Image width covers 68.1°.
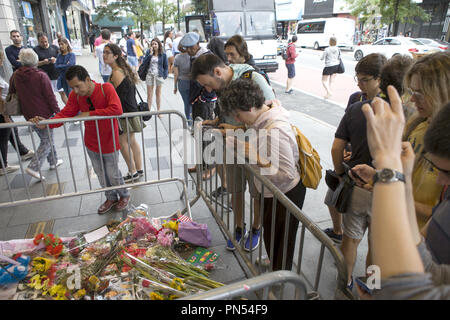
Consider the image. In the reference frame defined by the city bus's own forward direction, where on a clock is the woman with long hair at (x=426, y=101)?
The woman with long hair is roughly at 12 o'clock from the city bus.

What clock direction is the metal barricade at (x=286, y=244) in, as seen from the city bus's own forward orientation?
The metal barricade is roughly at 12 o'clock from the city bus.

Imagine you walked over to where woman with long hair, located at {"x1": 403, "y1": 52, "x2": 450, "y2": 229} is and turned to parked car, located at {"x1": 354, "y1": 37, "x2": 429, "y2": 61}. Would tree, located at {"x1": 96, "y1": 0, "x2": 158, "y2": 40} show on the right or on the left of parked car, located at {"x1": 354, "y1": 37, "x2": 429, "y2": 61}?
left

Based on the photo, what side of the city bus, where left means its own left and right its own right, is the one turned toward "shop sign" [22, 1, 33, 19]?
right
